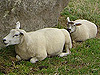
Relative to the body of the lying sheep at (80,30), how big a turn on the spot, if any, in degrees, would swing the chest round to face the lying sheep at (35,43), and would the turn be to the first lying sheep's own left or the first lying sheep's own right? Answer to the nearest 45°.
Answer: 0° — it already faces it

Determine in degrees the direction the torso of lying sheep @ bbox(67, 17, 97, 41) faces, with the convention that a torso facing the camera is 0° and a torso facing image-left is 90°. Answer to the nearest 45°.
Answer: approximately 45°
